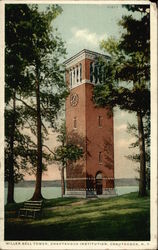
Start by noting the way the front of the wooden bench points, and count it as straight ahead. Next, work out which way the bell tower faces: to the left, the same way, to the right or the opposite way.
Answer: to the left

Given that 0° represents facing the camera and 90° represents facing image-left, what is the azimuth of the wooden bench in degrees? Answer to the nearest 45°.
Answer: approximately 45°

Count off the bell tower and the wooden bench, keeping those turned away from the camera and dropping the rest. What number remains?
0

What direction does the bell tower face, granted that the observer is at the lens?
facing the viewer and to the right of the viewer
